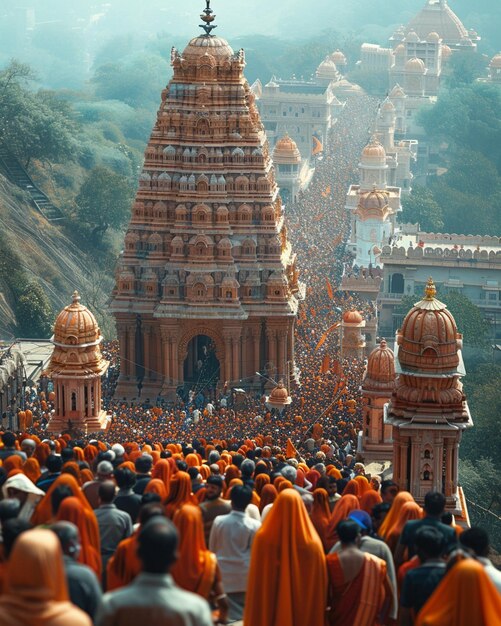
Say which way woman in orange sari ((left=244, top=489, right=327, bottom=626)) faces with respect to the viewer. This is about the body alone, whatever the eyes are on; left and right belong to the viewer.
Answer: facing away from the viewer

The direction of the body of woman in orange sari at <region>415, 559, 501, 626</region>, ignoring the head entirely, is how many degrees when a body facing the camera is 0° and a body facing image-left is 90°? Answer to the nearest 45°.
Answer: approximately 180°

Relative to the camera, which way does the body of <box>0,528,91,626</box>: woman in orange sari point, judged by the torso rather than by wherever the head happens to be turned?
away from the camera

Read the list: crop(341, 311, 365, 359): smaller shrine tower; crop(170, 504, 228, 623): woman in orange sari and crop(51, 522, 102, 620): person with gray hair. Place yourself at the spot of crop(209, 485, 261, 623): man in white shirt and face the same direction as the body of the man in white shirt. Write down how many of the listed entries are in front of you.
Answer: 1

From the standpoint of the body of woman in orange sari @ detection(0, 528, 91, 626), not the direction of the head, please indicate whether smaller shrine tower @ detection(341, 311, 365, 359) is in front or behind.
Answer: in front

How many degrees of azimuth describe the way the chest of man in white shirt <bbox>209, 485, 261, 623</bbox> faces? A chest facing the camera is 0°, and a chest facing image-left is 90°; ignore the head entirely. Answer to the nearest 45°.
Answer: approximately 180°

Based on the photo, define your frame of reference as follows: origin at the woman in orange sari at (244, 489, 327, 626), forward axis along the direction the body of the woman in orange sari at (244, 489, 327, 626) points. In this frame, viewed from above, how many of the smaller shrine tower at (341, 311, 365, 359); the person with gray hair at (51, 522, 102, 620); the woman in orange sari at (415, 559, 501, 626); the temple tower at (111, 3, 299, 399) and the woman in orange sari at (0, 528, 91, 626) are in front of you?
2
